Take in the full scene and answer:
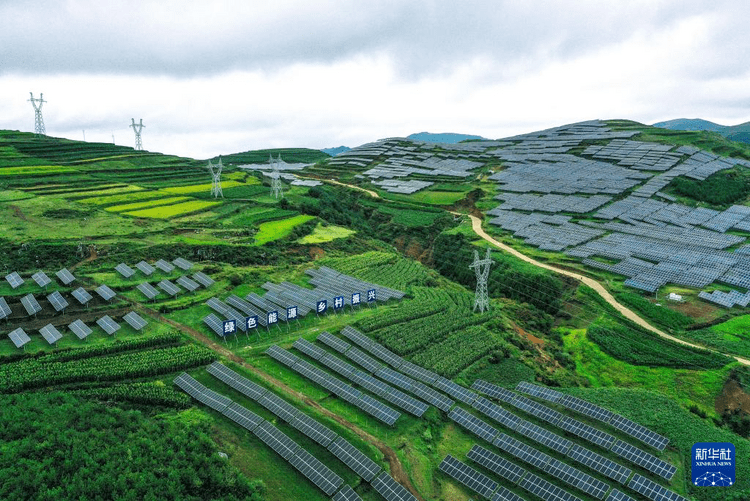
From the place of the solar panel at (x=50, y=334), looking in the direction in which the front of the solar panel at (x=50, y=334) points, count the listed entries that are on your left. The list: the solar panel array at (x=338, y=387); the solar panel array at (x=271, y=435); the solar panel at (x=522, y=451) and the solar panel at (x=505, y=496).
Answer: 4

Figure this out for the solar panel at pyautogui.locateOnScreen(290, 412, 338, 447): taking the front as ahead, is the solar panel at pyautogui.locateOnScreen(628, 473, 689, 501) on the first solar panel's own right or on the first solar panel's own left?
on the first solar panel's own left

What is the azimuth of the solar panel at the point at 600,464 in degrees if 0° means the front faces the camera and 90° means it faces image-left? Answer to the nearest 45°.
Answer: approximately 45°

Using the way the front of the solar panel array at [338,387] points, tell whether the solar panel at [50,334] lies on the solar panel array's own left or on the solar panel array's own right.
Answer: on the solar panel array's own right

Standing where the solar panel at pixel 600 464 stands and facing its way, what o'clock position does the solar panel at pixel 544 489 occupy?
the solar panel at pixel 544 489 is roughly at 12 o'clock from the solar panel at pixel 600 464.

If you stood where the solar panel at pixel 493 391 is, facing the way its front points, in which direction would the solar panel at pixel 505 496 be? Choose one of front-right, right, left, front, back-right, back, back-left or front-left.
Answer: front-left

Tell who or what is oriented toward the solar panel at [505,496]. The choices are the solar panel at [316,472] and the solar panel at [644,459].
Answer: the solar panel at [644,459]

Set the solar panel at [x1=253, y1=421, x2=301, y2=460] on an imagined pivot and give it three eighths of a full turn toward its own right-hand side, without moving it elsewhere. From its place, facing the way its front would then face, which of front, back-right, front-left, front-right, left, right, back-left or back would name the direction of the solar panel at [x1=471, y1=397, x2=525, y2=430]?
right

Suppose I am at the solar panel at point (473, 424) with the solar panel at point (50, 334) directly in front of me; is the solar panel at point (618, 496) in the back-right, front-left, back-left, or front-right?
back-left

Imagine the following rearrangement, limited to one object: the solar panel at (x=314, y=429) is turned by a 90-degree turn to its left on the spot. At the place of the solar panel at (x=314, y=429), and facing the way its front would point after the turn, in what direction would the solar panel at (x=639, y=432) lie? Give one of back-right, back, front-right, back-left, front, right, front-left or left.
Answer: front-left

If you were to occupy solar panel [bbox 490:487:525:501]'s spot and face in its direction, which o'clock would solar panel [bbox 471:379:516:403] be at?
solar panel [bbox 471:379:516:403] is roughly at 4 o'clock from solar panel [bbox 490:487:525:501].

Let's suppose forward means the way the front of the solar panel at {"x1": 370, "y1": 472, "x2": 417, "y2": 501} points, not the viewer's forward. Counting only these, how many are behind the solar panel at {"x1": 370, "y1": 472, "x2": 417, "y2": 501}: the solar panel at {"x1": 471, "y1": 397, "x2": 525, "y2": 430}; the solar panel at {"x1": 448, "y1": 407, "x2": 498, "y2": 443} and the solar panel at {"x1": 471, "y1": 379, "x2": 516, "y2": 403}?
3

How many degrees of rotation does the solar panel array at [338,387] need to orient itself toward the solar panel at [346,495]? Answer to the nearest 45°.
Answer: approximately 45° to its left

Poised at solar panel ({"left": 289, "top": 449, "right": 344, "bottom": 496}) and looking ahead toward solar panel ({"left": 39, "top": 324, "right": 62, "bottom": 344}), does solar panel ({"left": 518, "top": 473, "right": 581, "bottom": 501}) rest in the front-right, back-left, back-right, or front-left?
back-right

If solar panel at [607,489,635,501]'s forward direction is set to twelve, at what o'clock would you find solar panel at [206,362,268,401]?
solar panel at [206,362,268,401] is roughly at 1 o'clock from solar panel at [607,489,635,501].

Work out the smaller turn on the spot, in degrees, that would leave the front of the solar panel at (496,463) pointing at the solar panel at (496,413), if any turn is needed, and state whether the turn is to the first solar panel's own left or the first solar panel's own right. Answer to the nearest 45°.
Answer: approximately 135° to the first solar panel's own right

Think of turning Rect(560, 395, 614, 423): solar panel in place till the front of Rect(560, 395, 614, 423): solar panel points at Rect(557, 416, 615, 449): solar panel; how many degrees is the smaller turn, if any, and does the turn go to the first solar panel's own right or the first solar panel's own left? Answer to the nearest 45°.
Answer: approximately 45° to the first solar panel's own left

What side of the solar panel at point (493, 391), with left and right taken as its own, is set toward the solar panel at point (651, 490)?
left
